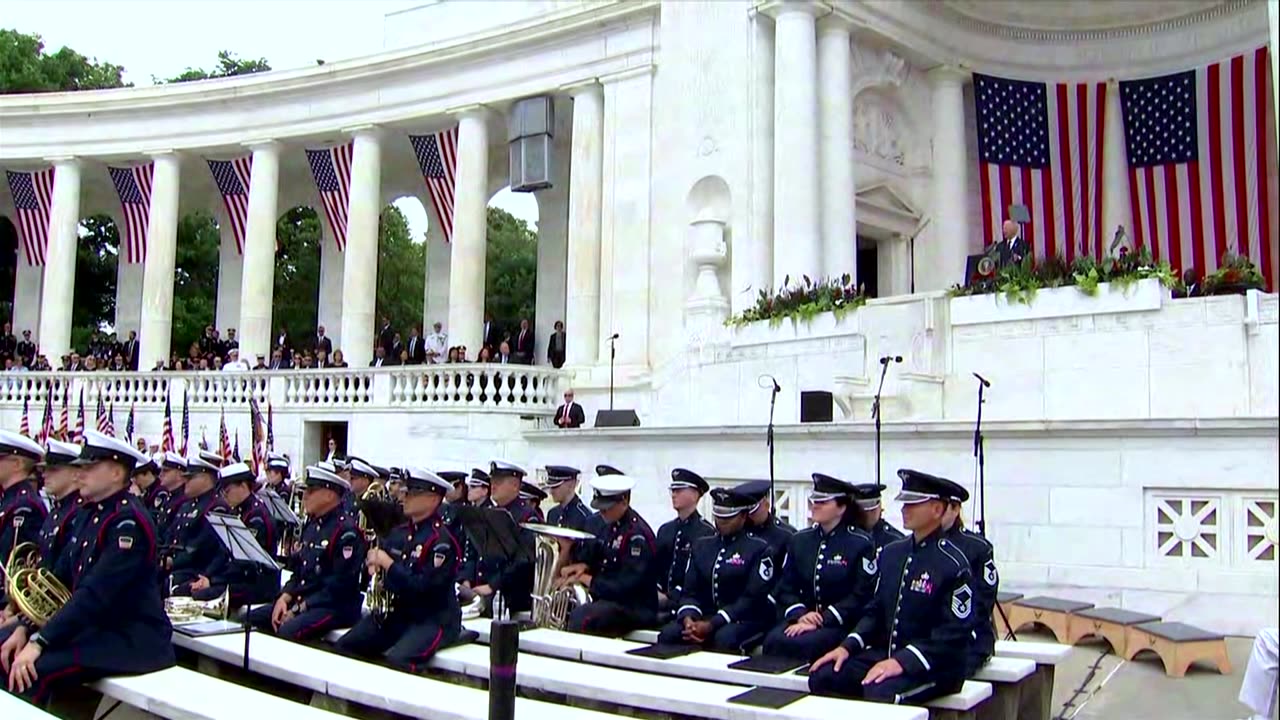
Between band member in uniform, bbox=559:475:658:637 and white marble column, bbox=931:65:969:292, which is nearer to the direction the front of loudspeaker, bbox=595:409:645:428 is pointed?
the band member in uniform

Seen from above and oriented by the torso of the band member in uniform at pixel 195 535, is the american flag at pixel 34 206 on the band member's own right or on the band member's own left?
on the band member's own right

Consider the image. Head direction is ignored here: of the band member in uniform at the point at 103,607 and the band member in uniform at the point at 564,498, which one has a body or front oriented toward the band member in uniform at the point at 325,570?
the band member in uniform at the point at 564,498

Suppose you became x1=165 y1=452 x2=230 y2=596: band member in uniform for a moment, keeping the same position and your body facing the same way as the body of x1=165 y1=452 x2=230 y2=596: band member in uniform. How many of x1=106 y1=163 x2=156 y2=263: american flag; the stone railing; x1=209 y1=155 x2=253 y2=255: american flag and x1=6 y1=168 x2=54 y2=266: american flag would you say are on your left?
0

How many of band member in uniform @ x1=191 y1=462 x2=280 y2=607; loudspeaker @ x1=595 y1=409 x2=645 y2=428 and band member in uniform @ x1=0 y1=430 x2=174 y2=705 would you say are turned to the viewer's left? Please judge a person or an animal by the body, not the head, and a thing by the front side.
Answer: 2

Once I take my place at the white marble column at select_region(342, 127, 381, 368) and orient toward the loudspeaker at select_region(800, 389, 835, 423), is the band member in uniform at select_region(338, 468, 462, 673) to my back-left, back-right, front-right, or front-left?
front-right

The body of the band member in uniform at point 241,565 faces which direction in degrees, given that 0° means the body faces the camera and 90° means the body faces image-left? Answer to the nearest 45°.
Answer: approximately 90°

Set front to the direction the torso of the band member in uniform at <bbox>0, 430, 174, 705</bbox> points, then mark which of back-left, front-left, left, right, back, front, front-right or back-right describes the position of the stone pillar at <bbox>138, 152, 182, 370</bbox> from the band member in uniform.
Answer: right

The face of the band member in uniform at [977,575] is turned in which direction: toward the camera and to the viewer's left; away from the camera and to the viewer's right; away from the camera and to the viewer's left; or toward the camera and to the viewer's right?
toward the camera and to the viewer's left

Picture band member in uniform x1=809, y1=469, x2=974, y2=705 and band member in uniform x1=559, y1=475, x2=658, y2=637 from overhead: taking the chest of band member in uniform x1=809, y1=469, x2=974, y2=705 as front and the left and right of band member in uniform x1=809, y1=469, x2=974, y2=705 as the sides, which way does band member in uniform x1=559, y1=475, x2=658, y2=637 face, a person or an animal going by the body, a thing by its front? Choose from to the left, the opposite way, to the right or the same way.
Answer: the same way

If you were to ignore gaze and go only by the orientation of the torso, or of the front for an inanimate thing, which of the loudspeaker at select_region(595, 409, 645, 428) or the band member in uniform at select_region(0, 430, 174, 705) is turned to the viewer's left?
the band member in uniform

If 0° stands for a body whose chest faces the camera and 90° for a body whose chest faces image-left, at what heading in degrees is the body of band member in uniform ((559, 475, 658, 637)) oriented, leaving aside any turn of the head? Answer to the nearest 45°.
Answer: approximately 45°

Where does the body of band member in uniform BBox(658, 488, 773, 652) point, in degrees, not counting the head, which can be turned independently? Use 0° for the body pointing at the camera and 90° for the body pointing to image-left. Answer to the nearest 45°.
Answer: approximately 45°

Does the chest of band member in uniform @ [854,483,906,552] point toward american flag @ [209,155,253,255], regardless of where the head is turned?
no
